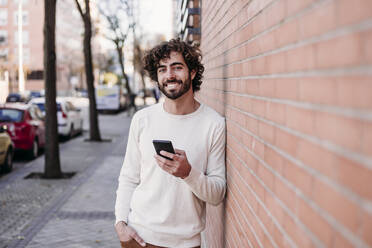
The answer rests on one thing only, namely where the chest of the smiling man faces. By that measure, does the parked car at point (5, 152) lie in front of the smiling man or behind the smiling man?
behind

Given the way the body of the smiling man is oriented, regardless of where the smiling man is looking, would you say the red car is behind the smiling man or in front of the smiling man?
behind

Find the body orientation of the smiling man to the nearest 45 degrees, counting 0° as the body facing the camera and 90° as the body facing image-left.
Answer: approximately 0°

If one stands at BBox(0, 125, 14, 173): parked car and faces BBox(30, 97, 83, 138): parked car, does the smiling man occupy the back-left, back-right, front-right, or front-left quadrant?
back-right
